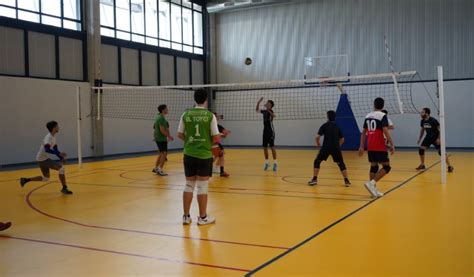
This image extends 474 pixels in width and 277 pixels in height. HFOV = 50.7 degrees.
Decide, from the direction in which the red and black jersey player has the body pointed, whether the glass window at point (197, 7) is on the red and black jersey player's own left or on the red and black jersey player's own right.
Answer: on the red and black jersey player's own left

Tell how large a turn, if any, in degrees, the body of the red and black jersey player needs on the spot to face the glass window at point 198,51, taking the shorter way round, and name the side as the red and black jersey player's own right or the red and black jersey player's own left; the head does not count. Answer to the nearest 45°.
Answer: approximately 90° to the red and black jersey player's own left

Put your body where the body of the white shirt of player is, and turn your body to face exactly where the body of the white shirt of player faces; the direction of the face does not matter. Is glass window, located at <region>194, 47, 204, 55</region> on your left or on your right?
on your left

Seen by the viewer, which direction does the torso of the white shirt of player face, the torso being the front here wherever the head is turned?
to the viewer's right

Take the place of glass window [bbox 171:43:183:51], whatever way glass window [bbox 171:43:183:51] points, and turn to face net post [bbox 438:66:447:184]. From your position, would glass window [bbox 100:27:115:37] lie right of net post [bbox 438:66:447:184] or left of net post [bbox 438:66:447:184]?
right

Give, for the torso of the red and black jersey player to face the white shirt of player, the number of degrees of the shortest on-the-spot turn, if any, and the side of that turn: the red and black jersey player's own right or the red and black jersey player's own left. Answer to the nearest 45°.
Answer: approximately 135° to the red and black jersey player's own left

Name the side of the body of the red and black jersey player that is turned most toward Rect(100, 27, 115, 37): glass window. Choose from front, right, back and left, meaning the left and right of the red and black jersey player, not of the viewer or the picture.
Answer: left

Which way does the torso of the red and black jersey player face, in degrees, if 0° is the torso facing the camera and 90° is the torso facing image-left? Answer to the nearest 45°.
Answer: approximately 225°
